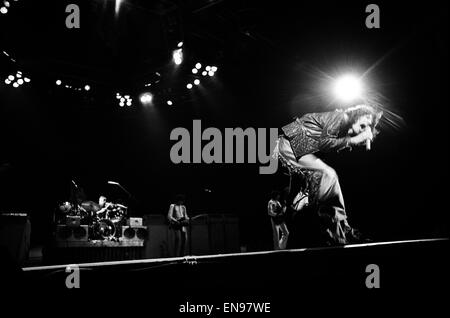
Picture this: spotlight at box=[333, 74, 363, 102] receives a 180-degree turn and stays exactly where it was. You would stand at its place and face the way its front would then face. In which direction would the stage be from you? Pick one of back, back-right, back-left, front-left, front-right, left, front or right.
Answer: back

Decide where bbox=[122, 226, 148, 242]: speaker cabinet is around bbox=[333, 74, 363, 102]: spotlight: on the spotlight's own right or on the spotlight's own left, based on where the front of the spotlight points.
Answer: on the spotlight's own right

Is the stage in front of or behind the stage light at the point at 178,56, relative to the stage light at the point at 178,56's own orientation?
in front

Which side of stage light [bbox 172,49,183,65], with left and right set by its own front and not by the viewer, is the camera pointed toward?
front

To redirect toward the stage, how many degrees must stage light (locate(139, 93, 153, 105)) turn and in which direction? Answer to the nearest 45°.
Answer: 0° — it already faces it

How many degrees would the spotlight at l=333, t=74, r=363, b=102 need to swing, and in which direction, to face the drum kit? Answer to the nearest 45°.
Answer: approximately 90° to its right

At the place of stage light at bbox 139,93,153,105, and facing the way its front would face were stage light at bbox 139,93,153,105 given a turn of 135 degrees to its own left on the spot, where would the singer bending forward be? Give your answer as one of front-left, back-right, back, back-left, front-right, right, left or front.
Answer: right

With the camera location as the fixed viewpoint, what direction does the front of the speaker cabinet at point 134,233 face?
facing the viewer

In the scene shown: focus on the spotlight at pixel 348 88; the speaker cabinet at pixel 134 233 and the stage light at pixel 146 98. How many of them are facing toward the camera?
3
